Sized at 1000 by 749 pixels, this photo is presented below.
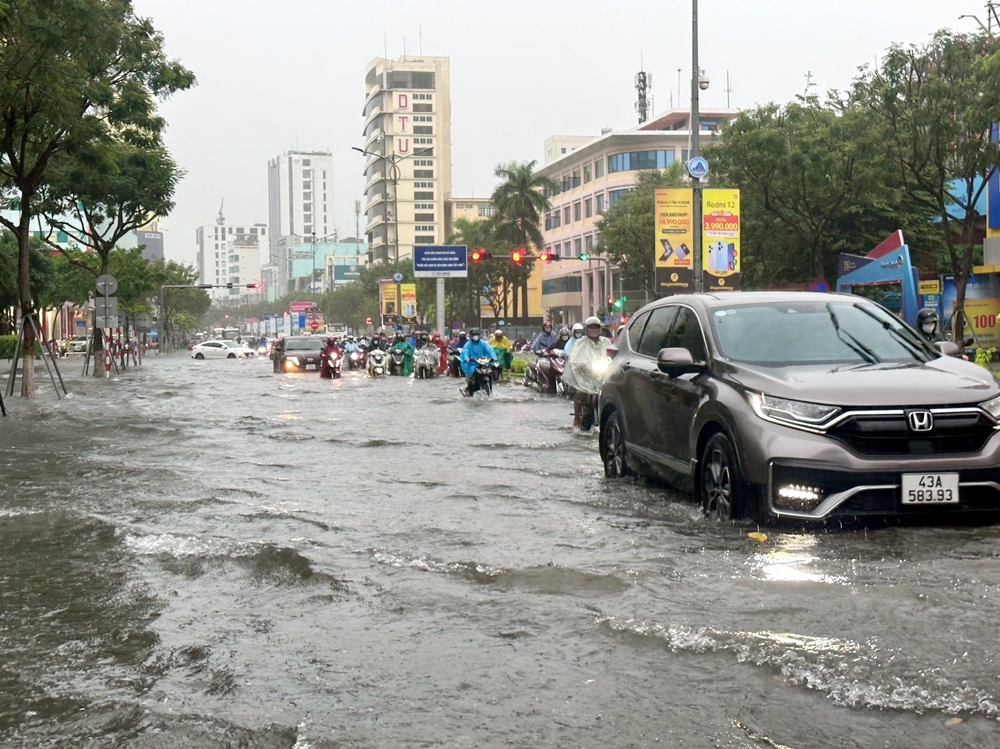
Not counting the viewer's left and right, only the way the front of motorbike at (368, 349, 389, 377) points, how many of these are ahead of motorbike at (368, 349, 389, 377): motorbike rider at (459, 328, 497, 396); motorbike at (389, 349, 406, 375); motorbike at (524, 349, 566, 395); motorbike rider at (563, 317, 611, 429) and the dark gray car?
4

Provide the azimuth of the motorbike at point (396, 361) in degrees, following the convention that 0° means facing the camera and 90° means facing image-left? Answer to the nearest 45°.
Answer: approximately 0°

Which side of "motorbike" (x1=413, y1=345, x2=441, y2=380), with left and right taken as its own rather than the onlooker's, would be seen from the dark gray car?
front

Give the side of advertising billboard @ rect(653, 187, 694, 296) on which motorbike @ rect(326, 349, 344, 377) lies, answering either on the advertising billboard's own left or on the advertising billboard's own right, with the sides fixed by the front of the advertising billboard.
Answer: on the advertising billboard's own right

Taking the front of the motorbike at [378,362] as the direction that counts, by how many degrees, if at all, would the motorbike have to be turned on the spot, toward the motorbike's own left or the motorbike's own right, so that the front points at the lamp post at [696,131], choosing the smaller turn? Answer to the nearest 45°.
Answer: approximately 45° to the motorbike's own left

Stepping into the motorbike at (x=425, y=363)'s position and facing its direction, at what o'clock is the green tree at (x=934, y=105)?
The green tree is roughly at 10 o'clock from the motorbike.

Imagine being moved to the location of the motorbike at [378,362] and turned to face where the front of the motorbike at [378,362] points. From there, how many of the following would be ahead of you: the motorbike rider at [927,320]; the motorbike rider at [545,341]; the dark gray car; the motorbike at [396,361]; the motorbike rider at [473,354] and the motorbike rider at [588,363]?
5

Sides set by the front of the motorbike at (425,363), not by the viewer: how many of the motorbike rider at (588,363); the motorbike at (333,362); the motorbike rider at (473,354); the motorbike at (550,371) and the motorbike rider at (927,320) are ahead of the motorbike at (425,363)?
4
